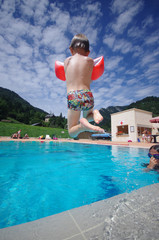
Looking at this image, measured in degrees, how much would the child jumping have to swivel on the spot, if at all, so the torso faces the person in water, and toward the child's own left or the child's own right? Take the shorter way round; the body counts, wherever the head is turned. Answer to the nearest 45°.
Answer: approximately 45° to the child's own right

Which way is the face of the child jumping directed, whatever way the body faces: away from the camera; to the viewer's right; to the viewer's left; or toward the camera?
away from the camera

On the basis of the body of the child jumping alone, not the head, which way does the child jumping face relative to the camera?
away from the camera
